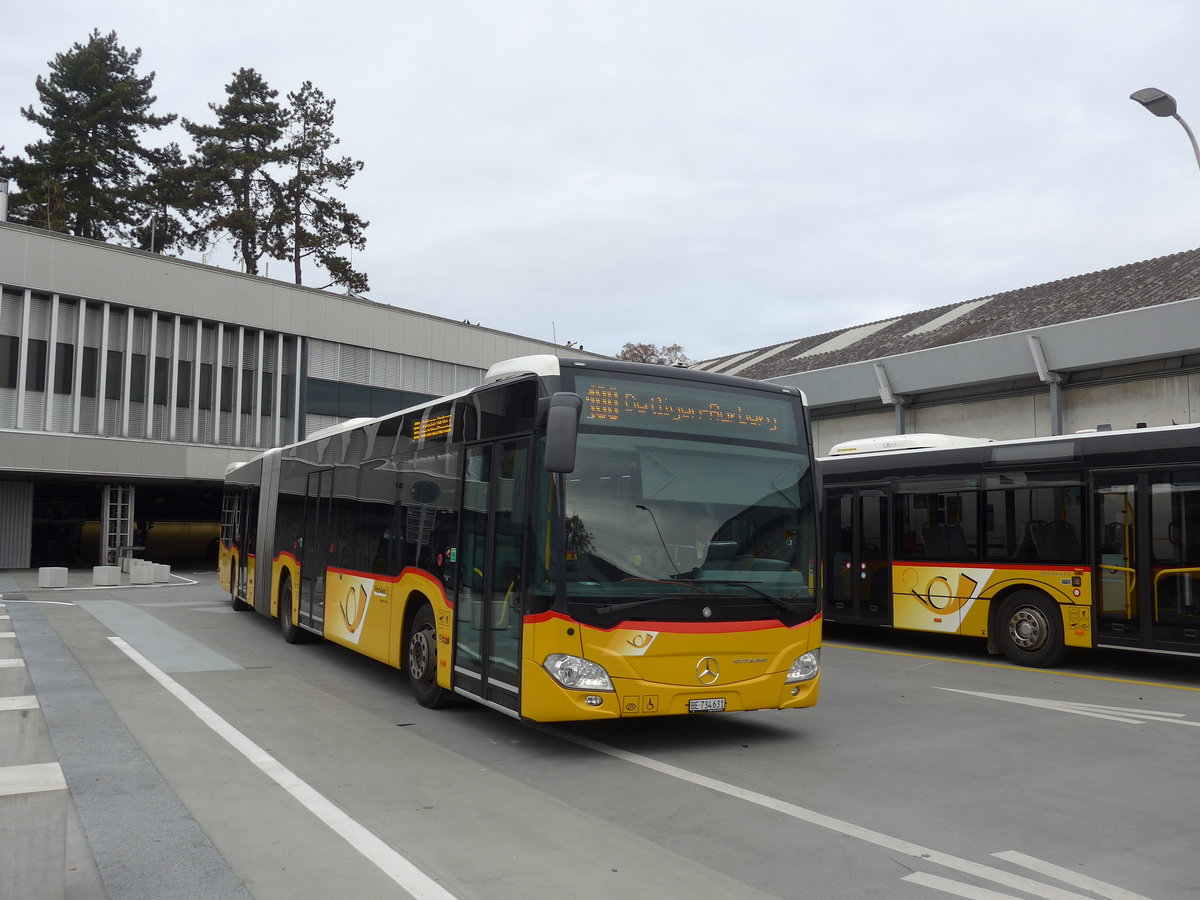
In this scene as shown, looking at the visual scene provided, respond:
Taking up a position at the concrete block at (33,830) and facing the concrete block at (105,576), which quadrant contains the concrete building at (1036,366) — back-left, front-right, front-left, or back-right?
front-right

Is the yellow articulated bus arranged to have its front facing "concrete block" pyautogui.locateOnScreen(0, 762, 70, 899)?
no

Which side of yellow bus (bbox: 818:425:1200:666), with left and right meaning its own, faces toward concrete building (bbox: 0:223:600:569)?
back

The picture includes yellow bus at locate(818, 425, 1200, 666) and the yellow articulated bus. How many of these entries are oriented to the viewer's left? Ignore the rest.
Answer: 0

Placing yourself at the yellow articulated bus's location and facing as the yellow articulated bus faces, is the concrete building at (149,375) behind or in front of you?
behind

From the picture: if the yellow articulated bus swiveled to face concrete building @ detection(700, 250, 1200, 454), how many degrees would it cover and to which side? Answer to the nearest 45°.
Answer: approximately 90° to its left

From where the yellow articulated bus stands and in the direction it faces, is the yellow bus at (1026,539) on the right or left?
on its left

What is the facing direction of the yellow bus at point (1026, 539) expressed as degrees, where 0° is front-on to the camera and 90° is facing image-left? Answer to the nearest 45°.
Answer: approximately 315°

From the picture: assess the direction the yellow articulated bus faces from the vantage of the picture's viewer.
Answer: facing the viewer and to the right of the viewer

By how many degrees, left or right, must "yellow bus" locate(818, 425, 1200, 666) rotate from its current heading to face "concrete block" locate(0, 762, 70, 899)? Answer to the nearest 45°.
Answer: approximately 90° to its right

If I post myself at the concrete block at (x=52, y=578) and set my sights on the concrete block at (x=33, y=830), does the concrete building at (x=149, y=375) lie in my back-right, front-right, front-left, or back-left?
back-left

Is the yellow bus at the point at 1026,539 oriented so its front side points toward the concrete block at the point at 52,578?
no

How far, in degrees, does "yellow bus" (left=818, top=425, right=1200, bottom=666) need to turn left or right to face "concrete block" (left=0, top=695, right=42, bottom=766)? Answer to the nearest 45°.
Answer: approximately 90° to its right
